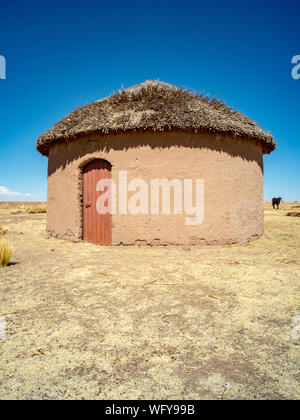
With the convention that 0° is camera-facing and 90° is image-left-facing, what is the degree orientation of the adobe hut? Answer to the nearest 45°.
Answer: approximately 45°
